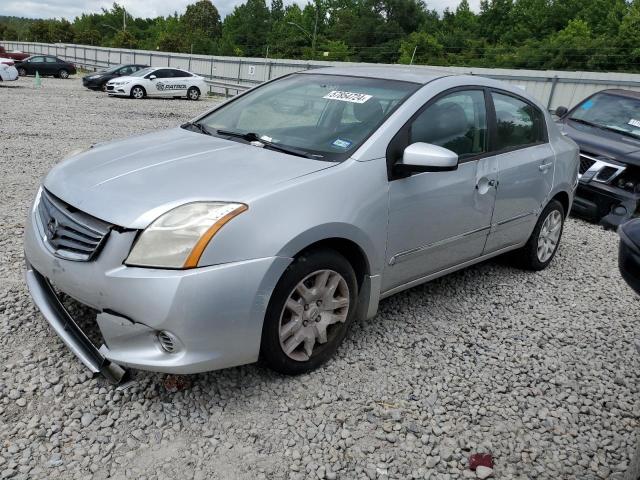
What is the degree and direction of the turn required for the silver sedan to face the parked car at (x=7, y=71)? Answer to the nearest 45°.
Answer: approximately 90° to its right

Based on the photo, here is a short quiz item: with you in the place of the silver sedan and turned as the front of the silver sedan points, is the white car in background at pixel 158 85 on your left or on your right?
on your right

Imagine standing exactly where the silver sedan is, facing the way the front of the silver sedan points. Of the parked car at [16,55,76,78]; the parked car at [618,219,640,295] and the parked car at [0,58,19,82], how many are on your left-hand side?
1

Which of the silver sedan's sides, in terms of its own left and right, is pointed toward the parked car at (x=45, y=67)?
right

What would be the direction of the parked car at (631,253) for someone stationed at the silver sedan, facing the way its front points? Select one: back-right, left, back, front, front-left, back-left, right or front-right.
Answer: left

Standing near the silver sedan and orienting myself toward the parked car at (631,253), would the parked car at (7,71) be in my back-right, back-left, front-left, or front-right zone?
back-left

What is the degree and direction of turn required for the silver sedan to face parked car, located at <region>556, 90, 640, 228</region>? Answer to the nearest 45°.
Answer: approximately 180°

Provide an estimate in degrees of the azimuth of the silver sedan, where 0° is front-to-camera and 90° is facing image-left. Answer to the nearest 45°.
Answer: approximately 45°
